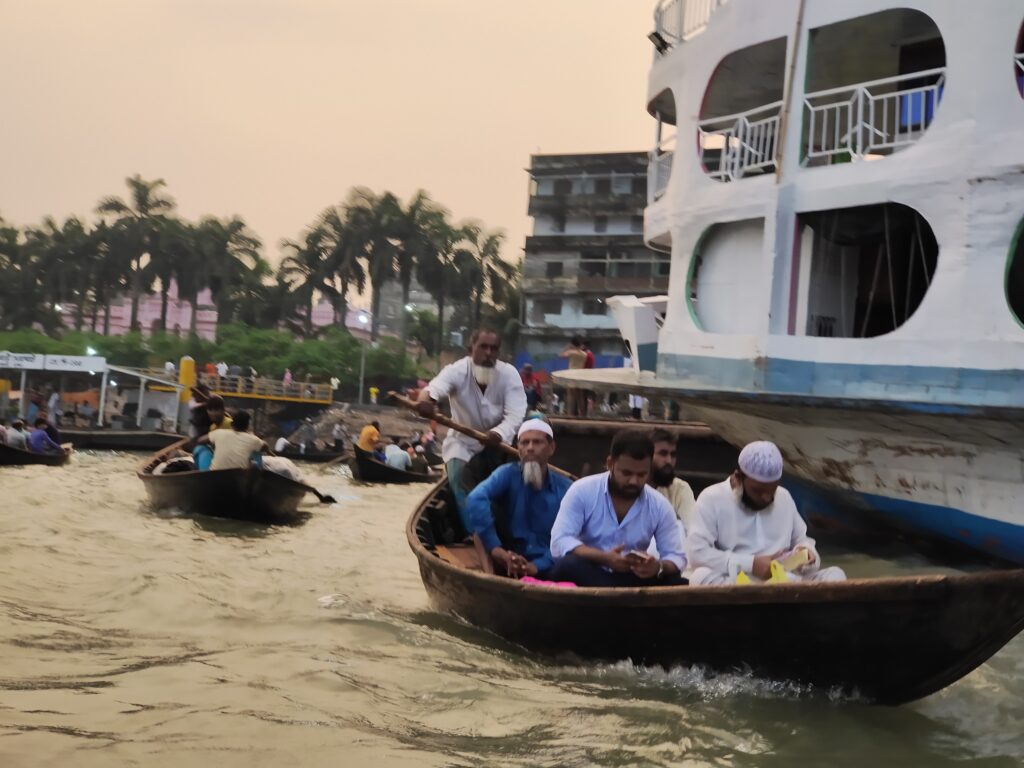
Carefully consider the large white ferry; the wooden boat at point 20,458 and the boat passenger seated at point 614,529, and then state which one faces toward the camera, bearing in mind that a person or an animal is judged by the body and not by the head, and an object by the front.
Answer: the boat passenger seated

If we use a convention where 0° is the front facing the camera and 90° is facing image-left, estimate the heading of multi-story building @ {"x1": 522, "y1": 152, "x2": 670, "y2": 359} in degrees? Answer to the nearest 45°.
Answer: approximately 0°

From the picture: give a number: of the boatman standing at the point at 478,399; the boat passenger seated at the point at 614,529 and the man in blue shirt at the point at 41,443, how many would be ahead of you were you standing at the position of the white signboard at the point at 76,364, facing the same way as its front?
3

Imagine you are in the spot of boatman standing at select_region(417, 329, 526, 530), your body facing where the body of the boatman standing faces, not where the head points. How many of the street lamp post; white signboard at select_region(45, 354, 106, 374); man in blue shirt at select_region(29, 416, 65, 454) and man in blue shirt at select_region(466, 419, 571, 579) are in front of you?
1

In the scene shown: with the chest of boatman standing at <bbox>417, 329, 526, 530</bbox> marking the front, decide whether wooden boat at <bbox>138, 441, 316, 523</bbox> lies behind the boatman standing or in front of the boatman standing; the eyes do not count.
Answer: behind

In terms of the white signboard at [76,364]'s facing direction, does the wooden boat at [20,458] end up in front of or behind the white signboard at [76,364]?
in front
